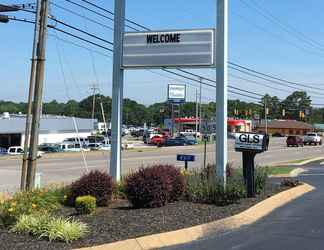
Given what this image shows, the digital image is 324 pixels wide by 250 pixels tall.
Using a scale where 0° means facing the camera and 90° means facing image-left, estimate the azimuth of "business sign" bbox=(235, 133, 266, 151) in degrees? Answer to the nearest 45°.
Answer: approximately 0°

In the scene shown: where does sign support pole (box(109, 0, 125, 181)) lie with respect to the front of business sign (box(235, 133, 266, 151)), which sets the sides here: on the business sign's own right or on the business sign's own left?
on the business sign's own right

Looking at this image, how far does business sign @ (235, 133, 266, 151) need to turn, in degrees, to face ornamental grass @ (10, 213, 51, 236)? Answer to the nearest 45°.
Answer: approximately 45° to its right

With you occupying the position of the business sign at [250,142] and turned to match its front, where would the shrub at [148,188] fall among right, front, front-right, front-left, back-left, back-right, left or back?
front-right
